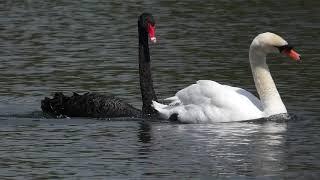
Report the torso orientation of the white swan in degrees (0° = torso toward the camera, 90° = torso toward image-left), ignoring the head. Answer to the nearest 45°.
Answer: approximately 270°

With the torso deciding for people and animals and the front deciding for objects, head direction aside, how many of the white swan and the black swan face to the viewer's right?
2

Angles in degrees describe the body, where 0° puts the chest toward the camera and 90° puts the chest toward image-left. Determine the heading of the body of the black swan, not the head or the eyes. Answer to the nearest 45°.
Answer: approximately 270°

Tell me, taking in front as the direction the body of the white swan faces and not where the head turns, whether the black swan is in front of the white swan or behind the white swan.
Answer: behind
